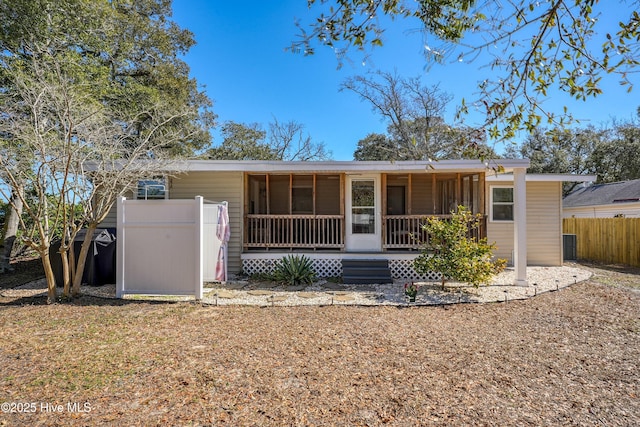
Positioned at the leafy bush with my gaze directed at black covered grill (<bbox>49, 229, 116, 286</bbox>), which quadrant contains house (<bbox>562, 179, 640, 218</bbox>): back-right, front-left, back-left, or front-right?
back-right

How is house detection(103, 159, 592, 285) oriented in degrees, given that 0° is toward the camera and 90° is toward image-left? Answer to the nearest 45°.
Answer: approximately 0°

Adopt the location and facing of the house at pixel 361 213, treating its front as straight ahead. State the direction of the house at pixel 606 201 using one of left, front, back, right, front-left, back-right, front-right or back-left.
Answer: back-left

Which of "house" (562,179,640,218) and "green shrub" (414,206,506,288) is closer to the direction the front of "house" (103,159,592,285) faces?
the green shrub

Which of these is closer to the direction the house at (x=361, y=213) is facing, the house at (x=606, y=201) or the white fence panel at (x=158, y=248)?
the white fence panel

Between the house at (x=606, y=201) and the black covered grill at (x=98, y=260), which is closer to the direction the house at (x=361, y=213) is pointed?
the black covered grill

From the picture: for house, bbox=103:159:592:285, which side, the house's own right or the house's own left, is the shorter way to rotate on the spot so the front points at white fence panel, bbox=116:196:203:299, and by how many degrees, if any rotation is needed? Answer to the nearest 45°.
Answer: approximately 45° to the house's own right

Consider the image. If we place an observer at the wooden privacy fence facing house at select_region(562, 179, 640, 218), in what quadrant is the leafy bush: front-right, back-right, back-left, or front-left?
back-left

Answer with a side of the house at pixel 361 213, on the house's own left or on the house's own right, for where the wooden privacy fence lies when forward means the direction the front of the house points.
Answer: on the house's own left
